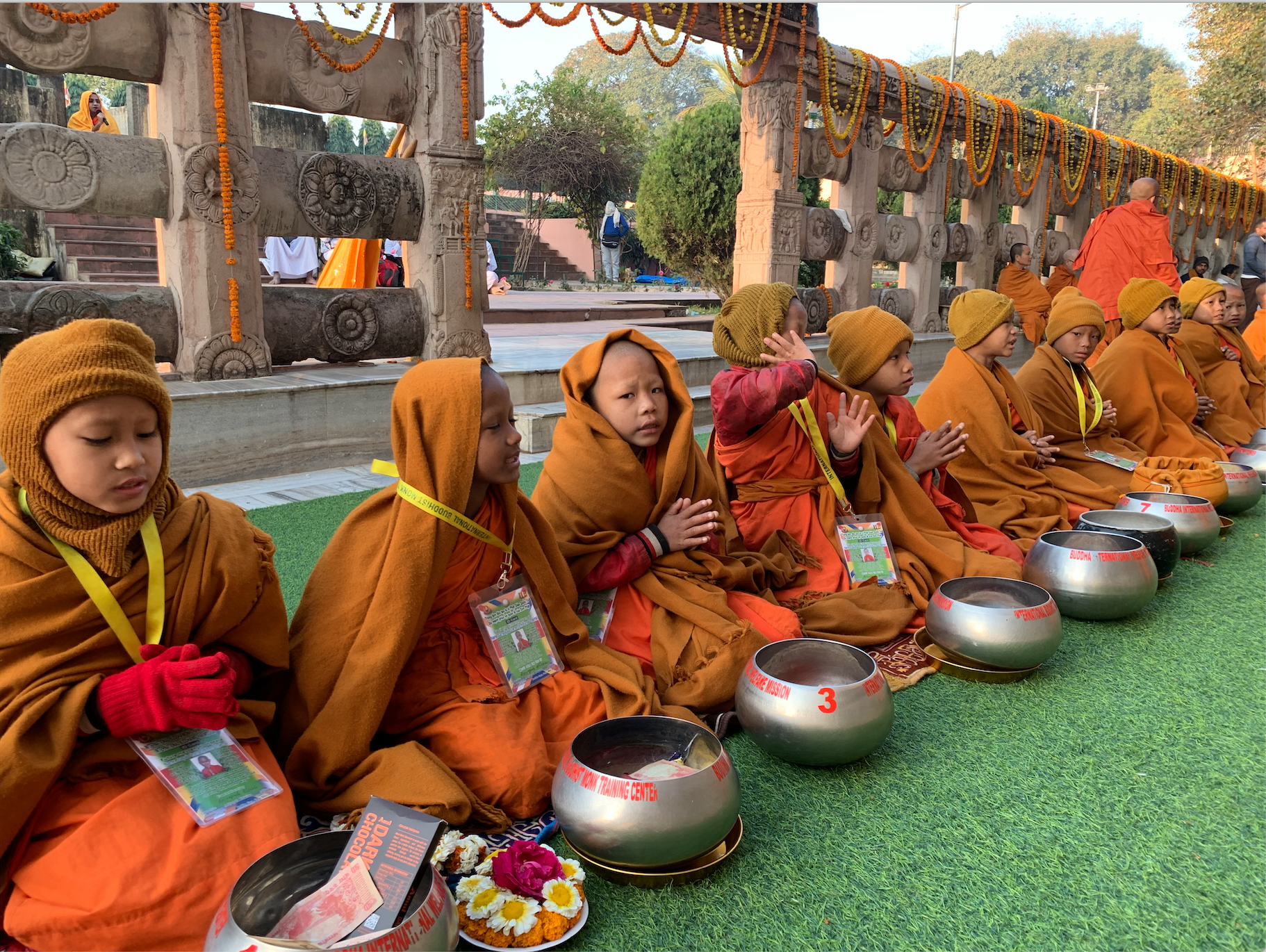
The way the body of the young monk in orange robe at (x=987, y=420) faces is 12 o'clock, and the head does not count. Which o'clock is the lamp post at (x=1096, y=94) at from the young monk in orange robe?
The lamp post is roughly at 9 o'clock from the young monk in orange robe.

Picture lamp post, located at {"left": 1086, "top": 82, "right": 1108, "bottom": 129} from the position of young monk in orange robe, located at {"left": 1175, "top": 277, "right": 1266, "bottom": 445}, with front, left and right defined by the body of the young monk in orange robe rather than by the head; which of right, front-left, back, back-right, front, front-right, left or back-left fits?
back-left

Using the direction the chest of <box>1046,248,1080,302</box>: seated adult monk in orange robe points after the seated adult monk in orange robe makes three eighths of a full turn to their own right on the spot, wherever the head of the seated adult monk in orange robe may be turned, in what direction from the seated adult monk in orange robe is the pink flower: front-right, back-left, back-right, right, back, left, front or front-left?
front-left

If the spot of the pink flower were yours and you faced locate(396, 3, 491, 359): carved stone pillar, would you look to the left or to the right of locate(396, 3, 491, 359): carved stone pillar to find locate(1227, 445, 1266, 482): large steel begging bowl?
right

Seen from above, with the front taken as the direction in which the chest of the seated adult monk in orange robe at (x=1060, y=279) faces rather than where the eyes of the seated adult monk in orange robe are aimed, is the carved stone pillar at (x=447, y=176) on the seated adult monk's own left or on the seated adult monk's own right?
on the seated adult monk's own right

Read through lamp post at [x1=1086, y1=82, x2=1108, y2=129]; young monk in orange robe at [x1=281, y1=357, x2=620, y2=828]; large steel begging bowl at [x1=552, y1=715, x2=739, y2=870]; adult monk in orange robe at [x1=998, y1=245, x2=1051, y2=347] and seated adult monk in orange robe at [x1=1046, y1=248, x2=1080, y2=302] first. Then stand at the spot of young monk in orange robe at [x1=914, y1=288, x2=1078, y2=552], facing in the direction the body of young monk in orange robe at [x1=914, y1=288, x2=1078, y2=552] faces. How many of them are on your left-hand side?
3

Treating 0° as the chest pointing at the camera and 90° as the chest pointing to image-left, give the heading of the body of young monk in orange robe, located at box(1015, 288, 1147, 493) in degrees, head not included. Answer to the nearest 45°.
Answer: approximately 315°

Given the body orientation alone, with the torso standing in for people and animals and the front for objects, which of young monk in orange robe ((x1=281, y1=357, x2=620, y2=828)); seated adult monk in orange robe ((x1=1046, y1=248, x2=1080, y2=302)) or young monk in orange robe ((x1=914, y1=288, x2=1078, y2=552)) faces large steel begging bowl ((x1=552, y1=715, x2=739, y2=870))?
young monk in orange robe ((x1=281, y1=357, x2=620, y2=828))

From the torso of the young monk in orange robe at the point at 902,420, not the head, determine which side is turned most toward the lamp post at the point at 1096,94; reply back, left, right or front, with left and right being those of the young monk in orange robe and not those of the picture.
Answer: left

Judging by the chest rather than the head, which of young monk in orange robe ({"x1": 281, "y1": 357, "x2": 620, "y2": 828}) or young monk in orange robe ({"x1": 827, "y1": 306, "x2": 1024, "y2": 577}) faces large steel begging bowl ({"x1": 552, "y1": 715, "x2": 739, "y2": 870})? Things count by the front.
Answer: young monk in orange robe ({"x1": 281, "y1": 357, "x2": 620, "y2": 828})
